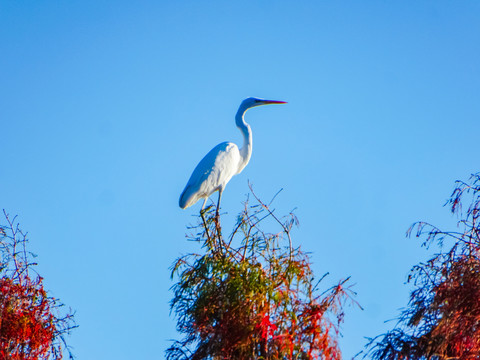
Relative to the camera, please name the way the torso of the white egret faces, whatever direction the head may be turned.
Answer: to the viewer's right
